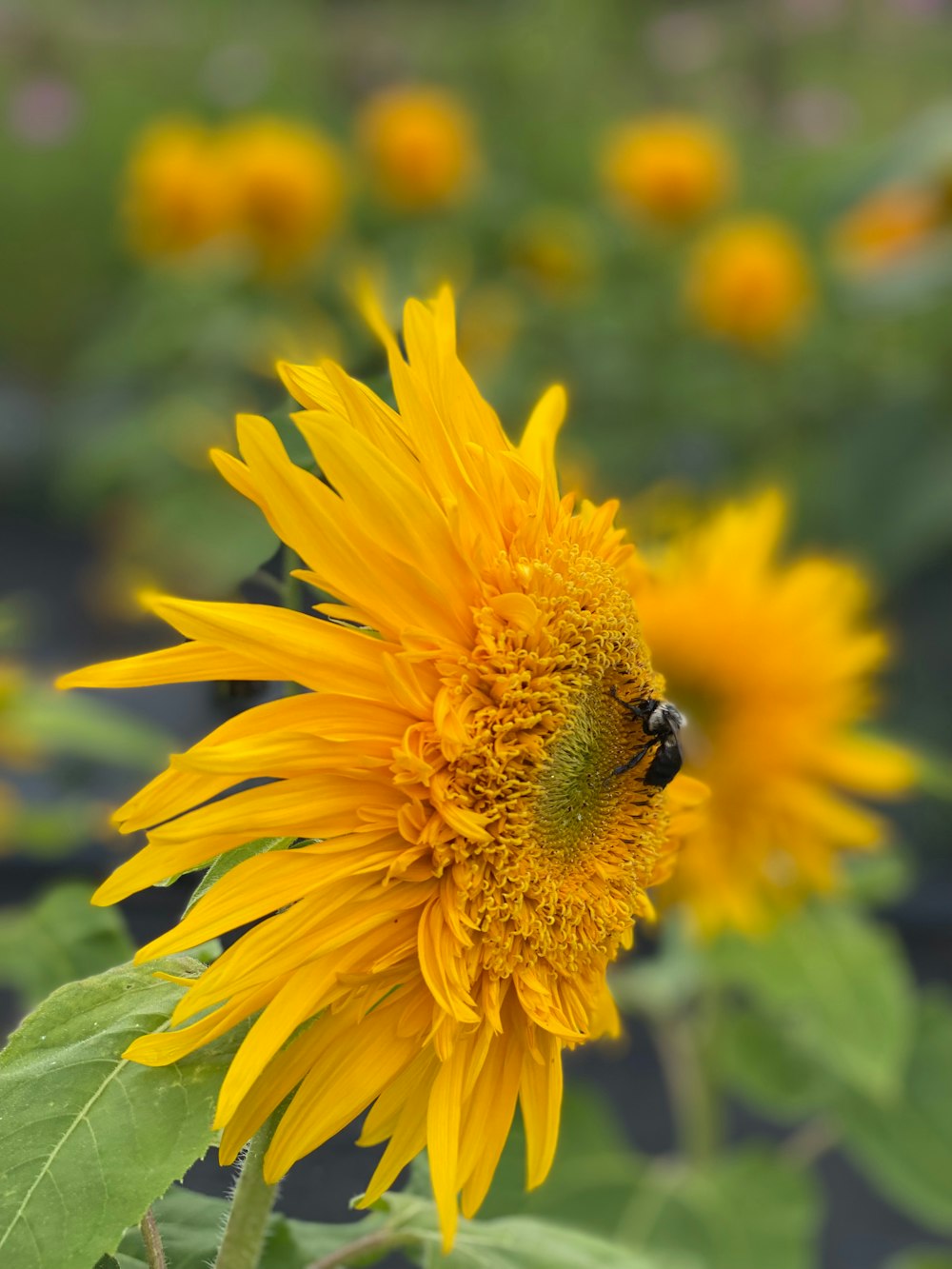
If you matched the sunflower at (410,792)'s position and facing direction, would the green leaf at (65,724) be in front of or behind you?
behind

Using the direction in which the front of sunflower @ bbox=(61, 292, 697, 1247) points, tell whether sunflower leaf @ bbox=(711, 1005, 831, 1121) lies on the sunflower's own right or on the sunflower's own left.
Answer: on the sunflower's own left

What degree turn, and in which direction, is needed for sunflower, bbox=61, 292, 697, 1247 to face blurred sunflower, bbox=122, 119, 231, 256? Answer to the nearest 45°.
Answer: approximately 135° to its left

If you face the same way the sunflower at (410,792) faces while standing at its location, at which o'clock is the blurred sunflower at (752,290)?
The blurred sunflower is roughly at 8 o'clock from the sunflower.

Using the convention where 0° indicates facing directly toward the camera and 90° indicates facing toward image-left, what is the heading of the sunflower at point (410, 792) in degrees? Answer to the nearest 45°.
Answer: approximately 315°

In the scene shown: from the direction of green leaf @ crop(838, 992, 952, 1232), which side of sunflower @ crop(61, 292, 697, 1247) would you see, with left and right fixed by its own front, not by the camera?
left

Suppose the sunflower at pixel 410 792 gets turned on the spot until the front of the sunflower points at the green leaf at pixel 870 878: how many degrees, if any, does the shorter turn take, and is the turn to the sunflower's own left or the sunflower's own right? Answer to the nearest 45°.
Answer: approximately 90° to the sunflower's own left
